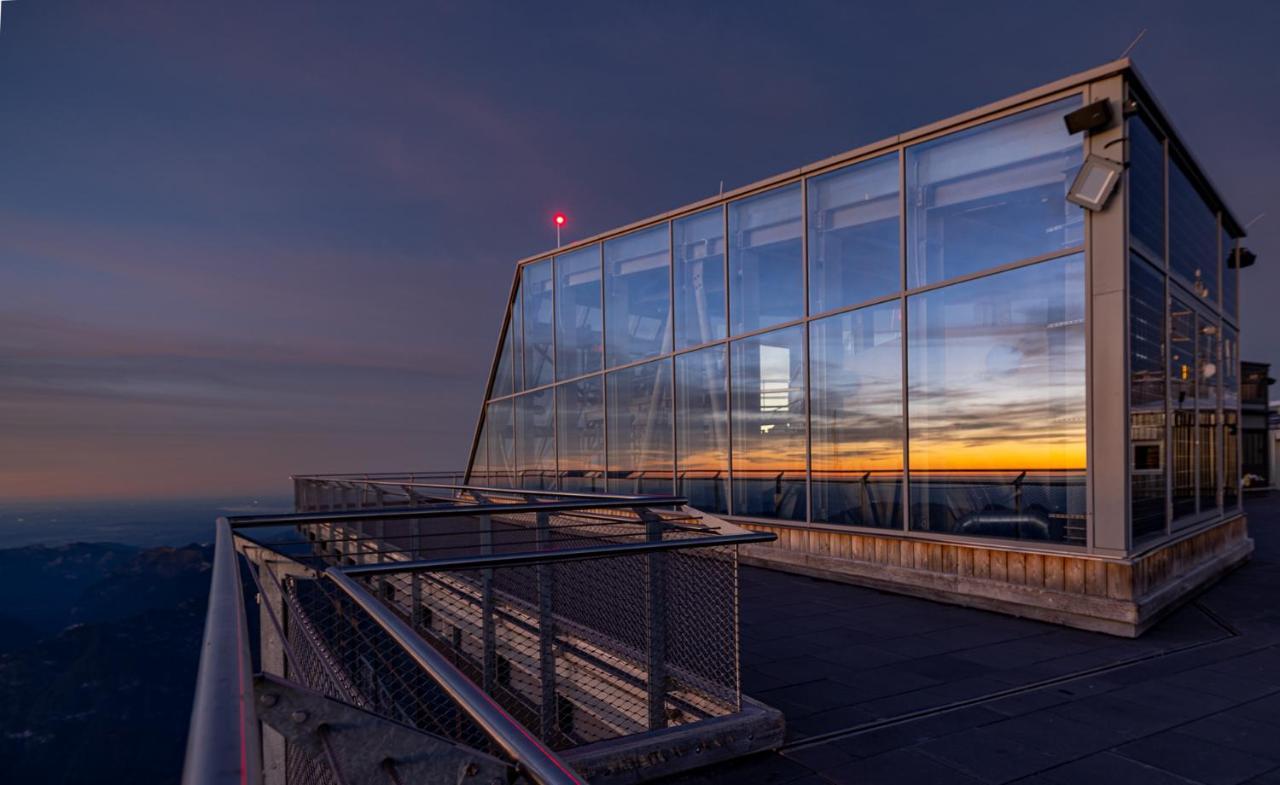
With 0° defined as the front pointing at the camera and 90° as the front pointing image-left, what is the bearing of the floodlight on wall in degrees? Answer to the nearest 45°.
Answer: approximately 45°

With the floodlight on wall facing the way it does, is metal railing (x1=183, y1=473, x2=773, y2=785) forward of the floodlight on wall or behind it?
forward
